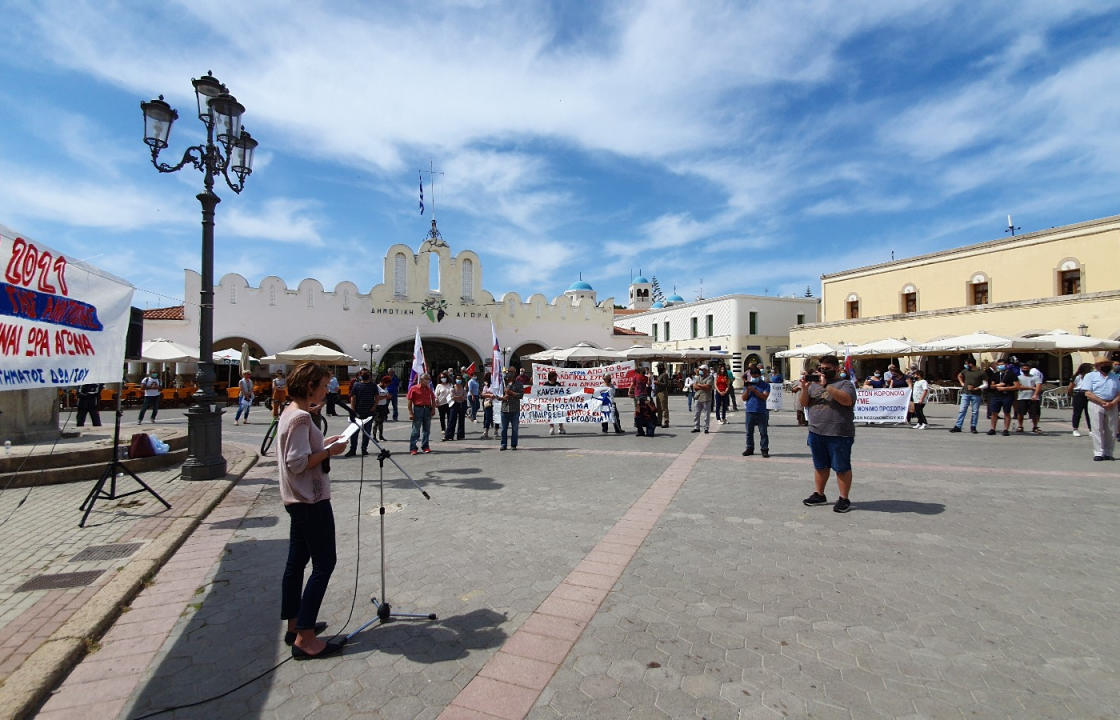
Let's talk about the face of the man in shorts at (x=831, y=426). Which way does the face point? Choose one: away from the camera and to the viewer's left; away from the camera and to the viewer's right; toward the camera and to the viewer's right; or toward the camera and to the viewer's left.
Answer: toward the camera and to the viewer's left

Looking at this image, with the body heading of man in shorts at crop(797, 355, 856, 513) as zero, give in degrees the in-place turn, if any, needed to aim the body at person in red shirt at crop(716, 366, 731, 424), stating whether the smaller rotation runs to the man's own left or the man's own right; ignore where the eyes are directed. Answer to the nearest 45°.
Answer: approximately 135° to the man's own right

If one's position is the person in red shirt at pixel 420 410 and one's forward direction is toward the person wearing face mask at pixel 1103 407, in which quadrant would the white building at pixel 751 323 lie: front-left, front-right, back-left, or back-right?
front-left

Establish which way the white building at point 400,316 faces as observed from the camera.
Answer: facing the viewer

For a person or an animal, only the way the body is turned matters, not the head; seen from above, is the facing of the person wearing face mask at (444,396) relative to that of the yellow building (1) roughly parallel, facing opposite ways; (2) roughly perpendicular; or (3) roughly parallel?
roughly perpendicular

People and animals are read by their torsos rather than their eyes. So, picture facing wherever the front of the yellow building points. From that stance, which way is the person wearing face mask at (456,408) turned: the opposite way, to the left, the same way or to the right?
to the left

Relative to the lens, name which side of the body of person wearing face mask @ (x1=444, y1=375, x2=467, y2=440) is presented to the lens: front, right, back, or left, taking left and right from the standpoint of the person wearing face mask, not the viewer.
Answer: front

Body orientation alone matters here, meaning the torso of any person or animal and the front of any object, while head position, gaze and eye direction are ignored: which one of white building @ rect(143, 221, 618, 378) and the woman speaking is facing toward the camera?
the white building

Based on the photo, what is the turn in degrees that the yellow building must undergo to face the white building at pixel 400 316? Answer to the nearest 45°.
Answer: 0° — it already faces it

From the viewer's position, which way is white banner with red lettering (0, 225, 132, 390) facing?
facing the viewer and to the right of the viewer

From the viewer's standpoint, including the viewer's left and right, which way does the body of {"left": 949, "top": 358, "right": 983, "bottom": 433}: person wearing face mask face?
facing the viewer and to the left of the viewer

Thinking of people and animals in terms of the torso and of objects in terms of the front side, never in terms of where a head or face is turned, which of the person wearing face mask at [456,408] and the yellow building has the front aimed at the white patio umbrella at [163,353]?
the yellow building

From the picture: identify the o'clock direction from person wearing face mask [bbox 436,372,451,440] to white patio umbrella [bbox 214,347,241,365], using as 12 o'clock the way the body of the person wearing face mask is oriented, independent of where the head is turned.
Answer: The white patio umbrella is roughly at 5 o'clock from the person wearing face mask.

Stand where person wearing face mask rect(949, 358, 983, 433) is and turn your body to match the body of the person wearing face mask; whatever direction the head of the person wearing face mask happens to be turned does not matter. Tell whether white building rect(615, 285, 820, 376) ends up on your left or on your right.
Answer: on your right

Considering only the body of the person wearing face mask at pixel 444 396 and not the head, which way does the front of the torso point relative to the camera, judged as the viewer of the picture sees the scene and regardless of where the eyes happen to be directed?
toward the camera

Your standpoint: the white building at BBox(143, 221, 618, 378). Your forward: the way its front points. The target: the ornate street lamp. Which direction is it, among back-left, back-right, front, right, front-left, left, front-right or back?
front

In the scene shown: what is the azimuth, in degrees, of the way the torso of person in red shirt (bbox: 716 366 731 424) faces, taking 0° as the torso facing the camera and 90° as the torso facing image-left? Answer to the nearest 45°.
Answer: approximately 0°

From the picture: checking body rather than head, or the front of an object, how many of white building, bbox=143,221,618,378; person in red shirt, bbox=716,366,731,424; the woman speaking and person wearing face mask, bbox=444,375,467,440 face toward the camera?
3
